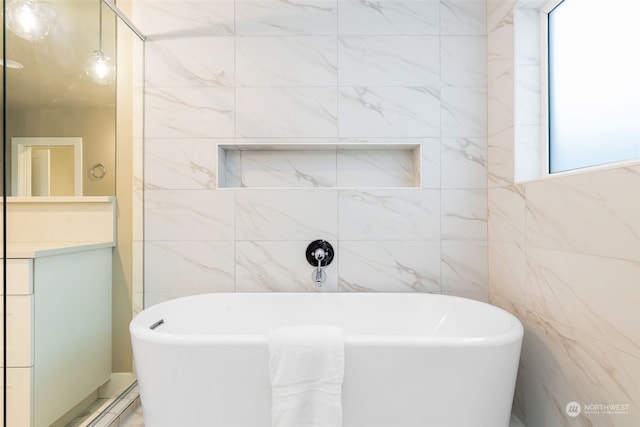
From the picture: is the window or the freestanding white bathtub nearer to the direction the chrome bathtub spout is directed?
the freestanding white bathtub

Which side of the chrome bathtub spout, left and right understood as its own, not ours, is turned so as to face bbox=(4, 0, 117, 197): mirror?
right

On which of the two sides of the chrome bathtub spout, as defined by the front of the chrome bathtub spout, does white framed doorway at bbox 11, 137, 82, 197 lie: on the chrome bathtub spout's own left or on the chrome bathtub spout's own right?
on the chrome bathtub spout's own right

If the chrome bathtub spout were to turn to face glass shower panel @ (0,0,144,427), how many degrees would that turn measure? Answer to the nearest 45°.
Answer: approximately 90° to its right

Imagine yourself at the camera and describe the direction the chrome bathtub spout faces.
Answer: facing the viewer

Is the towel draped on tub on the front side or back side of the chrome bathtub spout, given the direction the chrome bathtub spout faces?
on the front side

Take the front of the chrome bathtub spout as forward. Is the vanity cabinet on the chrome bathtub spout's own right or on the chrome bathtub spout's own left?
on the chrome bathtub spout's own right

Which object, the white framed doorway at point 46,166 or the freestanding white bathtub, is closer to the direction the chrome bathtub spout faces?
the freestanding white bathtub

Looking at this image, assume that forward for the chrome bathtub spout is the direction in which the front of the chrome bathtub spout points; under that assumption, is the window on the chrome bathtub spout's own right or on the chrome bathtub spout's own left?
on the chrome bathtub spout's own left

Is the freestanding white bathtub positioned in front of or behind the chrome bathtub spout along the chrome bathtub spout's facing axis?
in front

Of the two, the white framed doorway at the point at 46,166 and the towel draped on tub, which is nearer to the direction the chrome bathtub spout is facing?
the towel draped on tub
